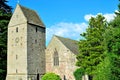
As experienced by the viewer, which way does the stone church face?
facing the viewer and to the left of the viewer

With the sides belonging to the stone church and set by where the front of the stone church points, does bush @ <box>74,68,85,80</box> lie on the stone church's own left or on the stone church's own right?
on the stone church's own left

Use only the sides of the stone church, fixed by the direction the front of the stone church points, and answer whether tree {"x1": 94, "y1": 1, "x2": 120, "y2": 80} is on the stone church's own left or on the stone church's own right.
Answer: on the stone church's own left

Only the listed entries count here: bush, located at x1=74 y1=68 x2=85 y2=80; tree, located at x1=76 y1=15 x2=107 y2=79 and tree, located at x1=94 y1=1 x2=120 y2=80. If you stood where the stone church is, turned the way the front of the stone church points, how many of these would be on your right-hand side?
0
